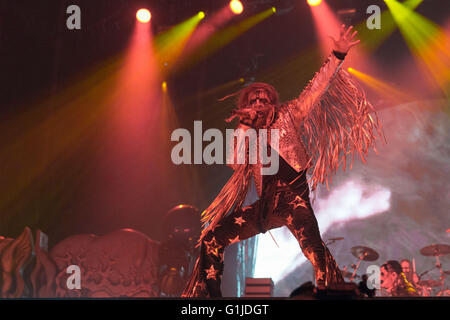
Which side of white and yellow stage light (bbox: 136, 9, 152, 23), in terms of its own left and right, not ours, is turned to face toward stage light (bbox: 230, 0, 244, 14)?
left

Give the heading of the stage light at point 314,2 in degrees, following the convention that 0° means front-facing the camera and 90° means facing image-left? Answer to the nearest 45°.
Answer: approximately 0°

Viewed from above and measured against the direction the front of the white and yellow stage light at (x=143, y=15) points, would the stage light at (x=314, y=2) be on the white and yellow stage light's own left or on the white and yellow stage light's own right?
on the white and yellow stage light's own left

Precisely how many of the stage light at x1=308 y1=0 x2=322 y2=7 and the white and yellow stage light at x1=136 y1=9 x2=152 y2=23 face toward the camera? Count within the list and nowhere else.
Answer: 2

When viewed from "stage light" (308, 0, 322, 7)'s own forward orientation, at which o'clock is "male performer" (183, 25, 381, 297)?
The male performer is roughly at 12 o'clock from the stage light.

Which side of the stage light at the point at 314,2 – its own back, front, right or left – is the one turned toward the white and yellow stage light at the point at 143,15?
right
